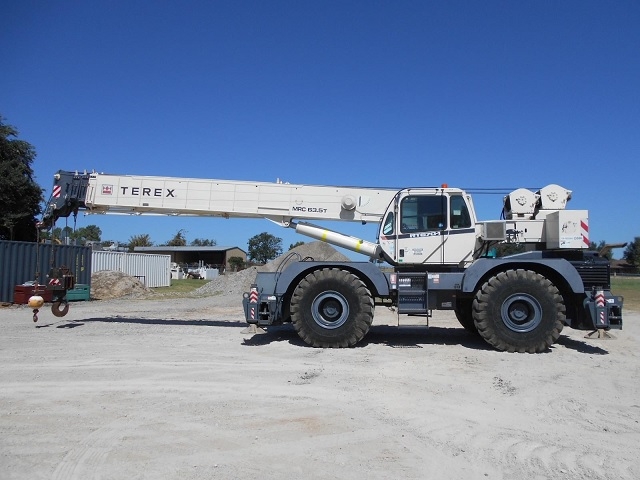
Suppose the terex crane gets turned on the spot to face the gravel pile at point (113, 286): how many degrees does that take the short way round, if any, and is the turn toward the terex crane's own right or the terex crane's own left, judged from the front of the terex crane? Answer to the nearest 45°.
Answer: approximately 45° to the terex crane's own right

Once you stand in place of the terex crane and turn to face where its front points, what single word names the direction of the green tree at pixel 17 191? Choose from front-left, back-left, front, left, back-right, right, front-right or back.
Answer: front-right

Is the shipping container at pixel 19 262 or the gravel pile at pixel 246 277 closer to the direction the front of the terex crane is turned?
the shipping container

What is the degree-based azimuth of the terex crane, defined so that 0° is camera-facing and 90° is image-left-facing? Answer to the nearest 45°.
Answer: approximately 90°

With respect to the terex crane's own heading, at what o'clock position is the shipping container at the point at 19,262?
The shipping container is roughly at 1 o'clock from the terex crane.

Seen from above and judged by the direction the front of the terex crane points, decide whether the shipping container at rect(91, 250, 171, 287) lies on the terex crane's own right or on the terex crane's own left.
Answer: on the terex crane's own right

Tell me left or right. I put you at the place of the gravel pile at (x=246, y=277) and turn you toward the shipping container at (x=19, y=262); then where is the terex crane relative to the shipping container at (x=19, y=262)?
left

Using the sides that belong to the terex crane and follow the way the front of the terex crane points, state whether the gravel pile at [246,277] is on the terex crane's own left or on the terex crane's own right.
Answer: on the terex crane's own right
